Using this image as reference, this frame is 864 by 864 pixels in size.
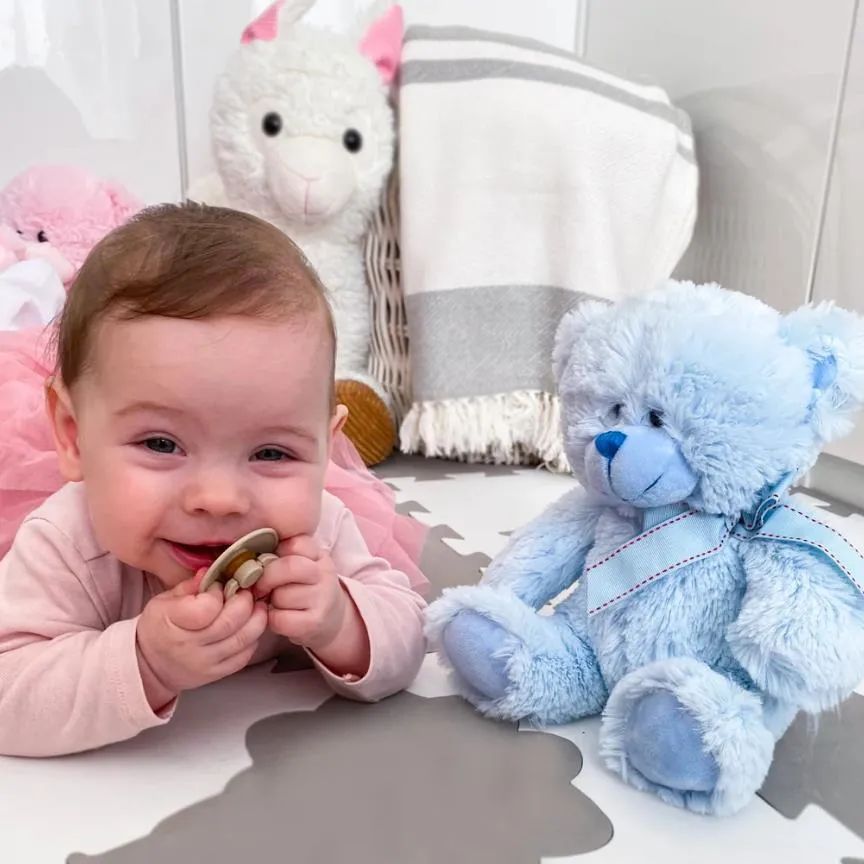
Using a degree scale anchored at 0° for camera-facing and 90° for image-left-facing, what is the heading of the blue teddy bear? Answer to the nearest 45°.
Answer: approximately 45°

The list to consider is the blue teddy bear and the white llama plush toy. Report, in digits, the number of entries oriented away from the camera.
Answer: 0

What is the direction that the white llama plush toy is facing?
toward the camera

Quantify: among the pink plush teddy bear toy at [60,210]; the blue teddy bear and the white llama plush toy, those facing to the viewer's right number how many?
0

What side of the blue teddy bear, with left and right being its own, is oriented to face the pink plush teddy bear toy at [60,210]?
right

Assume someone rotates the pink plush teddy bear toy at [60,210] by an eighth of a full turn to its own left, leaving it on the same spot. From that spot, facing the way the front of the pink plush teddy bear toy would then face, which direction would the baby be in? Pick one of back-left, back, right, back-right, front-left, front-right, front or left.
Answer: front

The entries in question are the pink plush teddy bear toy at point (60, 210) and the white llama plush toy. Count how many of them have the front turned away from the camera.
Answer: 0

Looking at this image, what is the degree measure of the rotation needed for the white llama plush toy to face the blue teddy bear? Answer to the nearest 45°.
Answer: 0° — it already faces it

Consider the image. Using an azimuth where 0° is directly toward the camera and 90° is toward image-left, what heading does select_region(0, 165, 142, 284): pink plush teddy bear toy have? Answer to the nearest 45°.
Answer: approximately 45°
